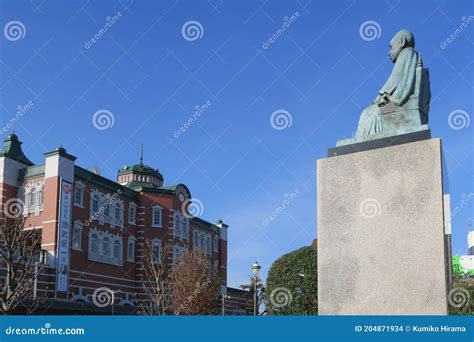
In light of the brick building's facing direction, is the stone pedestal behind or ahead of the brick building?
ahead

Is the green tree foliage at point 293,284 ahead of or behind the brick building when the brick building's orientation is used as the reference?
ahead

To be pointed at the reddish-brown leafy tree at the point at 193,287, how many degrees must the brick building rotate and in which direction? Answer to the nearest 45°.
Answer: approximately 45° to its left

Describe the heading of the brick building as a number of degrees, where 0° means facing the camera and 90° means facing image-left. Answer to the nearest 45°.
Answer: approximately 315°

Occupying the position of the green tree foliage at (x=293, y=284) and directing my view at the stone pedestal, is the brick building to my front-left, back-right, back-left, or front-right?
back-right

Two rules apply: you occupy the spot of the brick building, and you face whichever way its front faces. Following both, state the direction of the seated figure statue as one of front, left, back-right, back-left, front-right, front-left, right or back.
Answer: front-right
